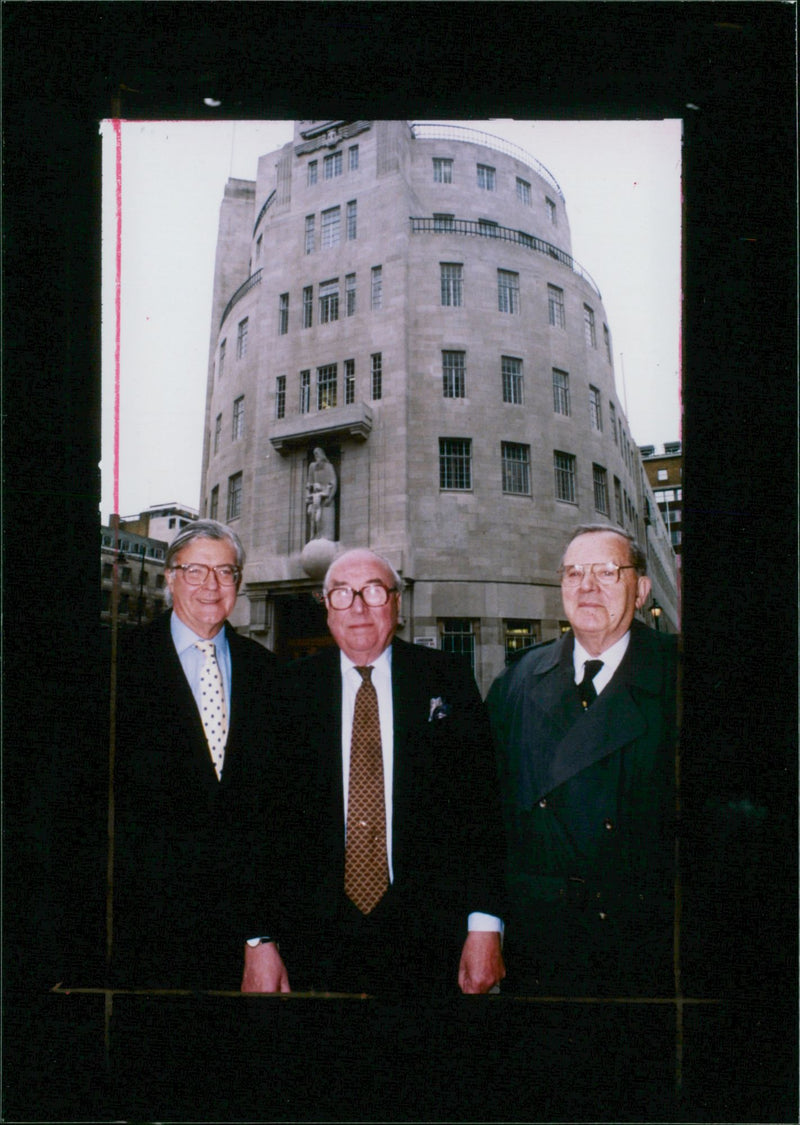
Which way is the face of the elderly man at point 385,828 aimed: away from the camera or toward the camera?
toward the camera

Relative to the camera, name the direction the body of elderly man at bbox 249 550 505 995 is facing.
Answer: toward the camera
